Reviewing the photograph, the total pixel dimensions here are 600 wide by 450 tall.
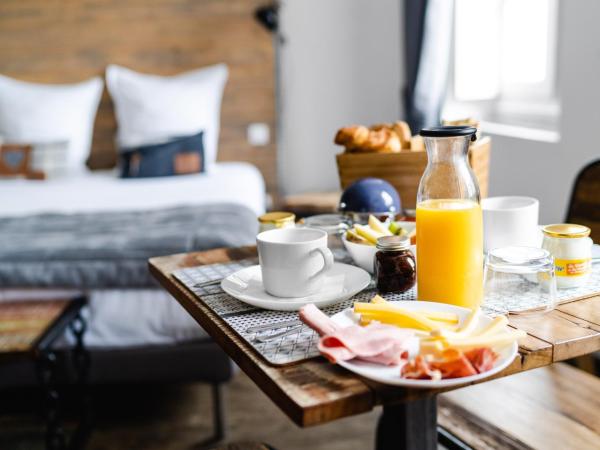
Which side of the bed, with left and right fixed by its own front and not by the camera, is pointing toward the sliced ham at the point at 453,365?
front

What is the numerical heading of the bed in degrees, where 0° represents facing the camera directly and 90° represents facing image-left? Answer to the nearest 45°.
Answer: approximately 0°

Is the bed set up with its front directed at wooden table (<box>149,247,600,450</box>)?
yes

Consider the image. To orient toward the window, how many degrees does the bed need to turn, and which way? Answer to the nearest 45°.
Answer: approximately 45° to its left

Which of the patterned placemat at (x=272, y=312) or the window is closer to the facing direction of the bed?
the patterned placemat

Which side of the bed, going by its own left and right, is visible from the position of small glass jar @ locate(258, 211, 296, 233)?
front

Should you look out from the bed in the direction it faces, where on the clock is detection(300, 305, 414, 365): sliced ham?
The sliced ham is roughly at 12 o'clock from the bed.

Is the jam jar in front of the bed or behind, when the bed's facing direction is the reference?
in front

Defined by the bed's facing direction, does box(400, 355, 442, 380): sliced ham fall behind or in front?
in front

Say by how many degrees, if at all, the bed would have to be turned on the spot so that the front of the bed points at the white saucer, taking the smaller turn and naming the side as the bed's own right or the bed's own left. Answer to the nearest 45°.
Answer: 0° — it already faces it
